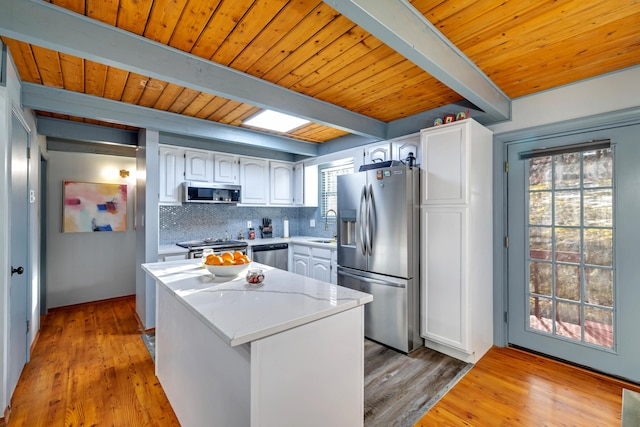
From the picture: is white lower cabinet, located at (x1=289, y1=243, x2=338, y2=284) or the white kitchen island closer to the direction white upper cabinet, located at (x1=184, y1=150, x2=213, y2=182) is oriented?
the white kitchen island

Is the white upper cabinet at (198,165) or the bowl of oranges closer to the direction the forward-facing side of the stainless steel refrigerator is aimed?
the bowl of oranges

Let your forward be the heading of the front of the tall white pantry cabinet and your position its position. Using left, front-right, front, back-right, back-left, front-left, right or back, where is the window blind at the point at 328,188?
right

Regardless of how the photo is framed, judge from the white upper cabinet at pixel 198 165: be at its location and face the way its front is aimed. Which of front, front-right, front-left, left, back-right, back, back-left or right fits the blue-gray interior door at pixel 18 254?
front-right

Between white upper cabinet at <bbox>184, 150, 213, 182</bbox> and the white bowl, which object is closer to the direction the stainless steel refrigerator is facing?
the white bowl

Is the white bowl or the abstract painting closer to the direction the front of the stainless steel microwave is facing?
the white bowl

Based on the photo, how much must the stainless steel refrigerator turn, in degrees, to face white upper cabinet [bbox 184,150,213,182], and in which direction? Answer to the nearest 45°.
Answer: approximately 45° to its right

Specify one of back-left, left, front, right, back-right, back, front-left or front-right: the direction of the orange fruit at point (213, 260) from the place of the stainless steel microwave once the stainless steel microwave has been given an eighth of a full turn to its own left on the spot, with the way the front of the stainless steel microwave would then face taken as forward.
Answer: right

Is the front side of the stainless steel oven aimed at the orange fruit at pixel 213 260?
yes

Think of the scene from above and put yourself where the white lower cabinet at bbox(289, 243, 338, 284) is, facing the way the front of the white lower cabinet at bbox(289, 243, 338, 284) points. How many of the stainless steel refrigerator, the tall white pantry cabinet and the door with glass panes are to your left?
3

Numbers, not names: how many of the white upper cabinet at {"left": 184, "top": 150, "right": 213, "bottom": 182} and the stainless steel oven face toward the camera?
2
